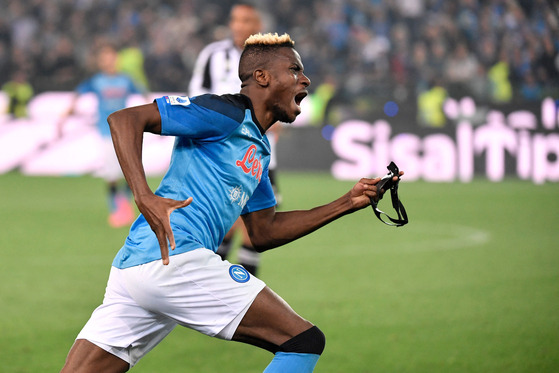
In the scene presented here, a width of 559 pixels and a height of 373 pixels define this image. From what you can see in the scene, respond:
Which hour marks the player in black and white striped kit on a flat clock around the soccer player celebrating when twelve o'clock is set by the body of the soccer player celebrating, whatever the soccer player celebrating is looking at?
The player in black and white striped kit is roughly at 9 o'clock from the soccer player celebrating.

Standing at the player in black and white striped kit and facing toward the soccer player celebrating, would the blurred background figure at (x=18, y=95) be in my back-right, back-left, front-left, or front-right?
back-right

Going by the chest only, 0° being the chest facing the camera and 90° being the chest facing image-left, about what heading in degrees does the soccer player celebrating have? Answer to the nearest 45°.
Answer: approximately 270°

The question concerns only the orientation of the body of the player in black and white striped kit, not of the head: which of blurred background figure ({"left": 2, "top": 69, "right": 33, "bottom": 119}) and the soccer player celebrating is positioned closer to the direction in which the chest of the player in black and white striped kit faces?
the soccer player celebrating

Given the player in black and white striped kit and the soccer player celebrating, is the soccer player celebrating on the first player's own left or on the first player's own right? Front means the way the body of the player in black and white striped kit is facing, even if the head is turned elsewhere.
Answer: on the first player's own right

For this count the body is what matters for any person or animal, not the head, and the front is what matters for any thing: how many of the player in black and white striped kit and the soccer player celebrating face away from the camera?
0
